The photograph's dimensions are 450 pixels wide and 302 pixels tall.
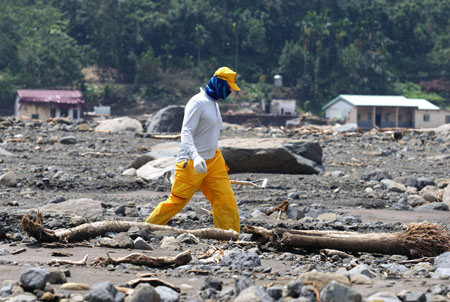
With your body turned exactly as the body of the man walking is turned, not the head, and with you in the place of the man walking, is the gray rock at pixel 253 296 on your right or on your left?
on your right

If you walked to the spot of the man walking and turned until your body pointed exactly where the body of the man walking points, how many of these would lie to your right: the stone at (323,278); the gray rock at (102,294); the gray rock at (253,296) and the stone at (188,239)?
4

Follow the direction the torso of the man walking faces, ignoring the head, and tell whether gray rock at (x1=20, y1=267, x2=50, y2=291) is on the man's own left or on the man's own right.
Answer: on the man's own right

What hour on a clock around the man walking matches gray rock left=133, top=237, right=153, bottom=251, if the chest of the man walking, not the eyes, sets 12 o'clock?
The gray rock is roughly at 4 o'clock from the man walking.

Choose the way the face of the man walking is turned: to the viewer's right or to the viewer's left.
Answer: to the viewer's right

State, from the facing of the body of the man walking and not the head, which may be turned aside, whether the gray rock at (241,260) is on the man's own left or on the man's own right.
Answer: on the man's own right

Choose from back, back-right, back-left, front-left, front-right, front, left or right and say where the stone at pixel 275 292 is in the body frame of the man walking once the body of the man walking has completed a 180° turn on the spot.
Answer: left

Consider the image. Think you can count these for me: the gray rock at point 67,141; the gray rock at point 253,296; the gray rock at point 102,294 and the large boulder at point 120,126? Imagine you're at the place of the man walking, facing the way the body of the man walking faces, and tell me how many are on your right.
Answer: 2
